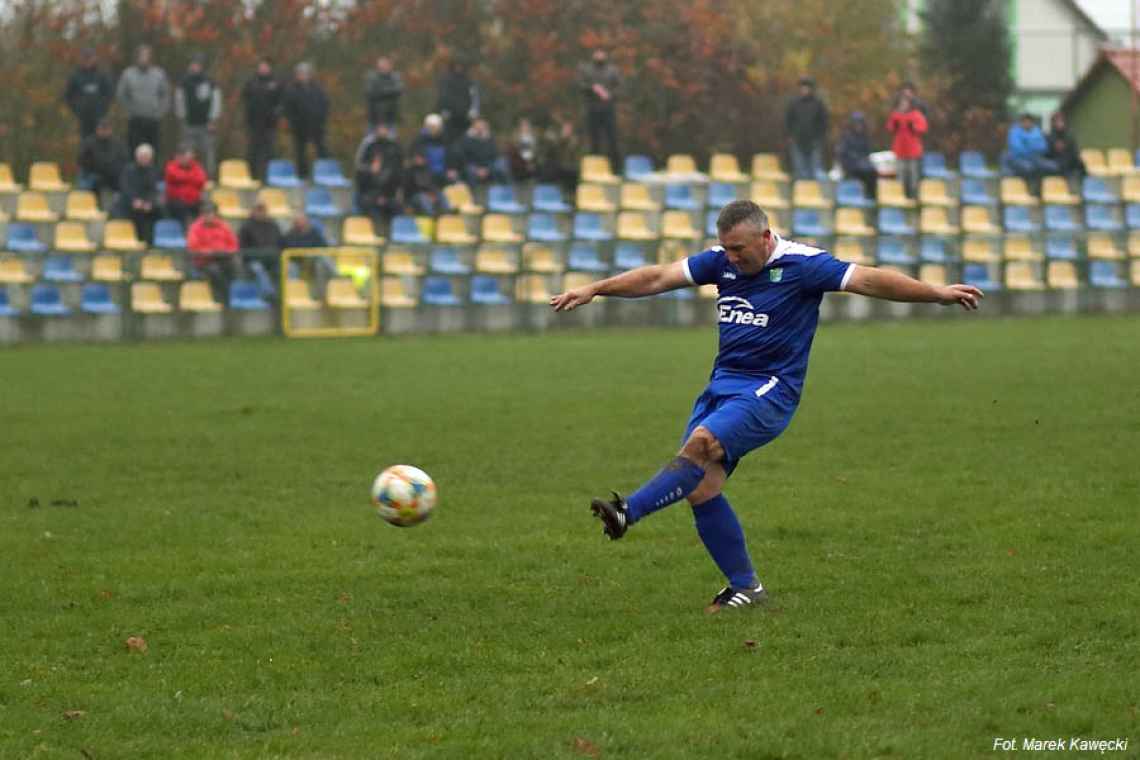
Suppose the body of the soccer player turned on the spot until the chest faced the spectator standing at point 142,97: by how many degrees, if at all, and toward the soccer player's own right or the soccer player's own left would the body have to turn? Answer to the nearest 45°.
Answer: approximately 90° to the soccer player's own right

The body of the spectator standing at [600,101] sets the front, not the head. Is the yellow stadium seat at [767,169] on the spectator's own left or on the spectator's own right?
on the spectator's own left

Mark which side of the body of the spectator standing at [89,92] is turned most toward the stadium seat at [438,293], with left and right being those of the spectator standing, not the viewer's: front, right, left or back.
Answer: left

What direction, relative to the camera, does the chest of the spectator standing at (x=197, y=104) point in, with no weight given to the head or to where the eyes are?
toward the camera

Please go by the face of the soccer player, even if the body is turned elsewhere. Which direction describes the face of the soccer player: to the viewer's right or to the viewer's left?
to the viewer's left

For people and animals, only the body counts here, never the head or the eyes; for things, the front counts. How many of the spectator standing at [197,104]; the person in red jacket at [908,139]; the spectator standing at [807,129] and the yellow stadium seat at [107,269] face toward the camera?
4

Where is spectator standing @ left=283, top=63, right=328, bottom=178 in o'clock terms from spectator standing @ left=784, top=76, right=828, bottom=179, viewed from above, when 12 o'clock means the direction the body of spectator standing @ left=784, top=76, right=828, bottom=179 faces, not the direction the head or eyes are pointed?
spectator standing @ left=283, top=63, right=328, bottom=178 is roughly at 2 o'clock from spectator standing @ left=784, top=76, right=828, bottom=179.

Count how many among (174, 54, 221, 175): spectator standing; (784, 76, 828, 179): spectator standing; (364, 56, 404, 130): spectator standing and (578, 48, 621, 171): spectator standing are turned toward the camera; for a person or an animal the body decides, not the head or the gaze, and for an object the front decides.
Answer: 4

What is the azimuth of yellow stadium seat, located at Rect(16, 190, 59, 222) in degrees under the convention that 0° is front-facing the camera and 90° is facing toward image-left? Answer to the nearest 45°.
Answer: approximately 315°

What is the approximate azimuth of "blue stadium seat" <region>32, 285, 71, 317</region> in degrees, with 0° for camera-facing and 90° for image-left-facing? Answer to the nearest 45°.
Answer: approximately 315°

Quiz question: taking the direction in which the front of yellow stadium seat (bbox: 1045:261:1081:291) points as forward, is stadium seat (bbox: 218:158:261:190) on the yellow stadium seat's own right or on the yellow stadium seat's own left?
on the yellow stadium seat's own right

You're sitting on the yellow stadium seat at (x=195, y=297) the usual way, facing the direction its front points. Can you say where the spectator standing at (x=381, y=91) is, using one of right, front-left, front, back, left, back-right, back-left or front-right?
left

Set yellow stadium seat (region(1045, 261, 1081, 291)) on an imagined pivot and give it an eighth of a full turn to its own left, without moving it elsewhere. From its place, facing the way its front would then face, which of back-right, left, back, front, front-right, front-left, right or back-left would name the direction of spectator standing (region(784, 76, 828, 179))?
back-right
